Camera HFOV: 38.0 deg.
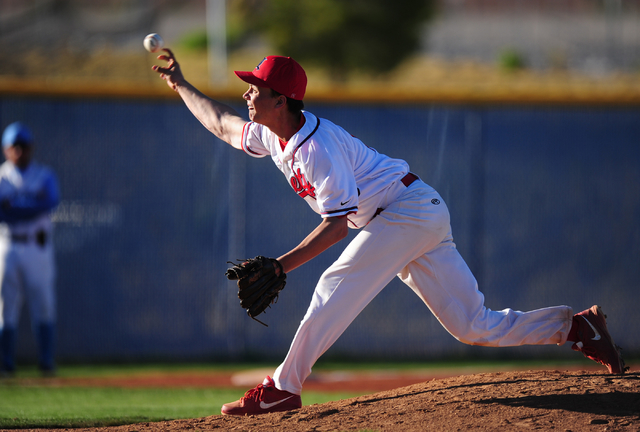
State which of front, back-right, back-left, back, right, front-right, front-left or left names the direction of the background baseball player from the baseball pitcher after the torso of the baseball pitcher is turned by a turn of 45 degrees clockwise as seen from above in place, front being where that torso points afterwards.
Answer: front

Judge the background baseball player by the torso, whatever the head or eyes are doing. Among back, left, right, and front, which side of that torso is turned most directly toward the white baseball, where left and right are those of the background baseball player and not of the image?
front

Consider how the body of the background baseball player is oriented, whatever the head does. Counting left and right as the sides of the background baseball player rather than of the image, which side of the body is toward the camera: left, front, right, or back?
front

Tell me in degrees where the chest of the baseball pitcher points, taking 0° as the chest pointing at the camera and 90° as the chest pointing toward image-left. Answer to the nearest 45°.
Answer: approximately 90°
